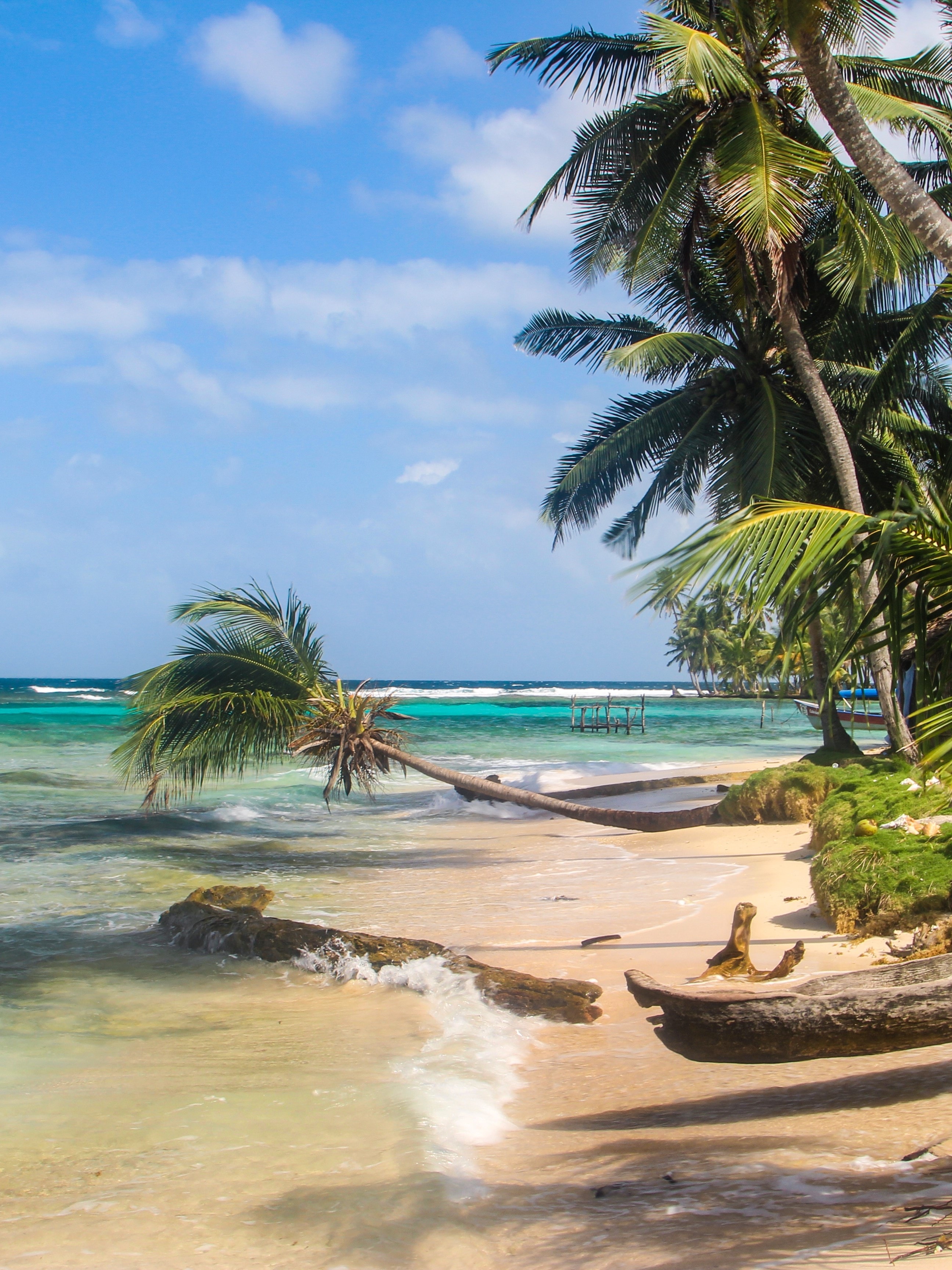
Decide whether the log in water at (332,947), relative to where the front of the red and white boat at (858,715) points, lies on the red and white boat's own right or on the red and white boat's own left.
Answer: on the red and white boat's own left

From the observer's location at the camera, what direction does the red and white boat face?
facing to the left of the viewer

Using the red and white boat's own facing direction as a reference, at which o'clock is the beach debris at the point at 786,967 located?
The beach debris is roughly at 9 o'clock from the red and white boat.

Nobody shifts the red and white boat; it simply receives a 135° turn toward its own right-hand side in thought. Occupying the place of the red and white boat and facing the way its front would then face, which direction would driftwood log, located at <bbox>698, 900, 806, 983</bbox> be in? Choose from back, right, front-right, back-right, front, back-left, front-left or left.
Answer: back-right
